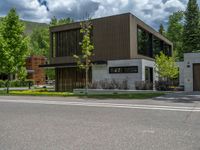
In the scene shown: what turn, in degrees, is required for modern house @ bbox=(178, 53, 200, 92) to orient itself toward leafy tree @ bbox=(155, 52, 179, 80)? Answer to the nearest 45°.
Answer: approximately 135° to its right

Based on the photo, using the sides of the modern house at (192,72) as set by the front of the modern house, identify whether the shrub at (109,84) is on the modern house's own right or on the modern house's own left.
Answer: on the modern house's own right

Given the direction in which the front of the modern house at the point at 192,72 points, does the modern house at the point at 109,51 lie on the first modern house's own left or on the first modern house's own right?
on the first modern house's own right

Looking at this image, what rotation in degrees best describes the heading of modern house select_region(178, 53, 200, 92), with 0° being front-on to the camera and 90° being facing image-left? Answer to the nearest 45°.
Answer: approximately 0°

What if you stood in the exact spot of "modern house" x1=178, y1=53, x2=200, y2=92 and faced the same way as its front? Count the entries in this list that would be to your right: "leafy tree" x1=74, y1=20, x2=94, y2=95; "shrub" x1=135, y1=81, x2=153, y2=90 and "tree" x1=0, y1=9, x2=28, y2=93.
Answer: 3

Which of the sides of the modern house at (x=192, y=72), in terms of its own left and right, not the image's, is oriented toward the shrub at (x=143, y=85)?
right

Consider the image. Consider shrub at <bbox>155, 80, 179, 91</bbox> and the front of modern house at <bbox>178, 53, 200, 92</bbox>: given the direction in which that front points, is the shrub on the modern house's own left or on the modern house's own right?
on the modern house's own right

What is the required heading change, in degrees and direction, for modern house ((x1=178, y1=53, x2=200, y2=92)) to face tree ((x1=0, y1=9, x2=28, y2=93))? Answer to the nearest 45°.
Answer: approximately 90° to its right
